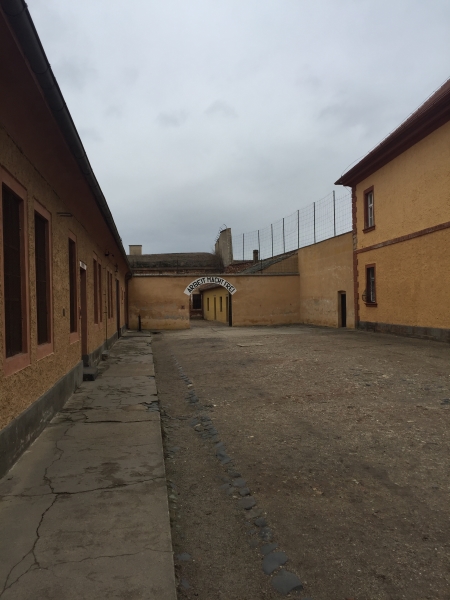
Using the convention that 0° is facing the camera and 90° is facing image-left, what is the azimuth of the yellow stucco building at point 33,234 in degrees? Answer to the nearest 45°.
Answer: approximately 270°

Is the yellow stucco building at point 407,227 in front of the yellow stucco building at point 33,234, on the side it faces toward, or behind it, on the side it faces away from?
in front
